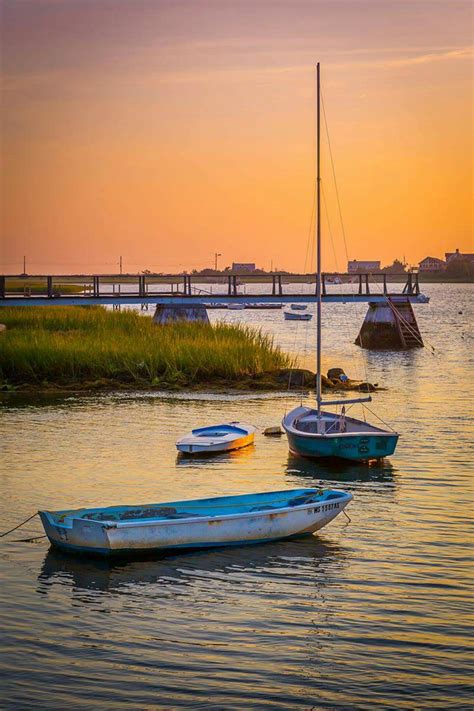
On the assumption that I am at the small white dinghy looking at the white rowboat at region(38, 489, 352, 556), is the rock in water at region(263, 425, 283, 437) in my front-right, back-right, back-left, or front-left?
back-left

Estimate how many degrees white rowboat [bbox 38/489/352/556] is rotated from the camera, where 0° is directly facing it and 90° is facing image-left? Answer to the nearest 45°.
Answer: approximately 225°

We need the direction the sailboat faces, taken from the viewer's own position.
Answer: facing away from the viewer and to the left of the viewer

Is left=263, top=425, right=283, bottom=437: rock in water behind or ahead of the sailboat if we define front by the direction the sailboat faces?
ahead

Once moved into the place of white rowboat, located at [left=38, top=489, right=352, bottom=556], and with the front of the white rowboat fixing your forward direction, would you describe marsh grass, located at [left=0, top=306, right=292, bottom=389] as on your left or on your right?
on your left

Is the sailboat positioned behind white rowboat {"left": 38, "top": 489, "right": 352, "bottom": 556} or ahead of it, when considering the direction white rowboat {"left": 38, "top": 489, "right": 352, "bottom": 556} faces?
ahead
